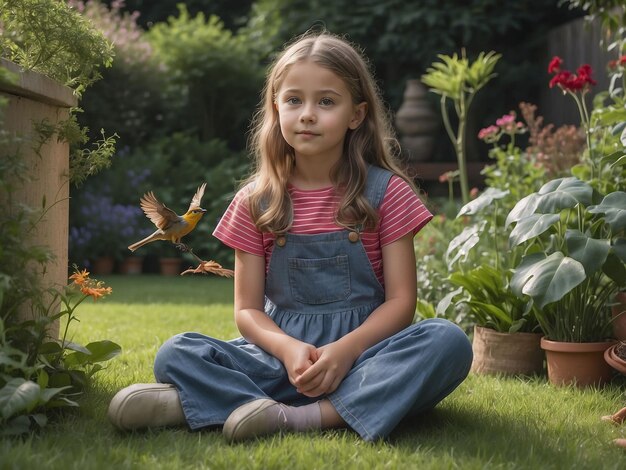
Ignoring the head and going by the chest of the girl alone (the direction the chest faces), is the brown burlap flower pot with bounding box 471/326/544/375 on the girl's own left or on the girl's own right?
on the girl's own left

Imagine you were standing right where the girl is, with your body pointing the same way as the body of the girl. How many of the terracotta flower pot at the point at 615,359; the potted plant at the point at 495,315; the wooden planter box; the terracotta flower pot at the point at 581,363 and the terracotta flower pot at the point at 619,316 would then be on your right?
1

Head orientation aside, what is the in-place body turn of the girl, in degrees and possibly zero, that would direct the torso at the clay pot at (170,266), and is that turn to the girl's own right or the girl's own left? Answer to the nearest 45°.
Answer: approximately 180°

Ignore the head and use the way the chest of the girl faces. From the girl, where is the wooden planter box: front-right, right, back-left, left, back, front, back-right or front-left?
right

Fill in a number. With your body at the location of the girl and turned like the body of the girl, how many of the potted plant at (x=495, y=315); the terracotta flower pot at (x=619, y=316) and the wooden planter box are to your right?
1

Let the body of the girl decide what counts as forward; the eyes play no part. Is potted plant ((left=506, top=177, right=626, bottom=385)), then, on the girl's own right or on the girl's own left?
on the girl's own left

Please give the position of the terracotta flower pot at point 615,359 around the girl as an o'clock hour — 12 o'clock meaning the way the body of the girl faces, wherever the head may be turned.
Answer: The terracotta flower pot is roughly at 9 o'clock from the girl.

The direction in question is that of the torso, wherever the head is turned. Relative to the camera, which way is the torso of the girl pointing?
toward the camera
